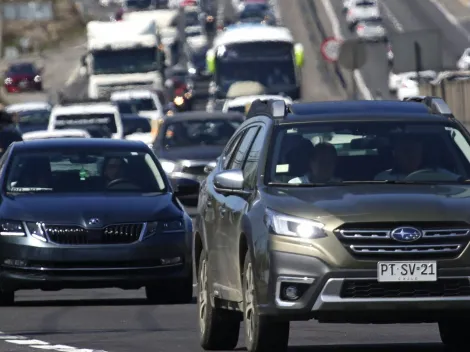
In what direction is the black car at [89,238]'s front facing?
toward the camera

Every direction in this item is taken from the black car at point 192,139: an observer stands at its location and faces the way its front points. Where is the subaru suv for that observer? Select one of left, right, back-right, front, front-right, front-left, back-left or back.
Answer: front

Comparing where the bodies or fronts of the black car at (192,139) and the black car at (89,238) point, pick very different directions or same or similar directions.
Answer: same or similar directions

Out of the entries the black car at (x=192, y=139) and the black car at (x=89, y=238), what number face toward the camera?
2

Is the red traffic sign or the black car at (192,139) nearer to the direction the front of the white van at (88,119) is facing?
the black car

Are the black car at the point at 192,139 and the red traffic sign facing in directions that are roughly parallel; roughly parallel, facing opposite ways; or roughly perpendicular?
roughly parallel

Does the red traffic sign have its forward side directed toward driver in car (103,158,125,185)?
yes

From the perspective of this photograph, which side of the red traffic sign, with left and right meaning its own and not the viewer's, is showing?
front

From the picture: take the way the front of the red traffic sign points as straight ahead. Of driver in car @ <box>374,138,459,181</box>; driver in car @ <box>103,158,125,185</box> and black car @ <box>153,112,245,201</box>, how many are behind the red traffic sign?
0

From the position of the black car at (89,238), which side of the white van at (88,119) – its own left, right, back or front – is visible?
front

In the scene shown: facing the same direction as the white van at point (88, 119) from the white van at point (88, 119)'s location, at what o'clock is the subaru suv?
The subaru suv is roughly at 12 o'clock from the white van.

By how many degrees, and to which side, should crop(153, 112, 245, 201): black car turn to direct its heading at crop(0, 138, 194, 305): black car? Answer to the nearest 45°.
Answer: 0° — it already faces it

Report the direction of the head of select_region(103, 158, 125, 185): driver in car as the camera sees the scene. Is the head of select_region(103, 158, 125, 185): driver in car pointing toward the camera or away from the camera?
toward the camera

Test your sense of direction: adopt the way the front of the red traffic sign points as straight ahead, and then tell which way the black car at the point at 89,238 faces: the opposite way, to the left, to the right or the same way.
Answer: the same way

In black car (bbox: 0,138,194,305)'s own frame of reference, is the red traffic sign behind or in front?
behind

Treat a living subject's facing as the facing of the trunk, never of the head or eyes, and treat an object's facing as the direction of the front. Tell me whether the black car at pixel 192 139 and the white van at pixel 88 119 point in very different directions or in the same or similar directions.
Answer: same or similar directions
